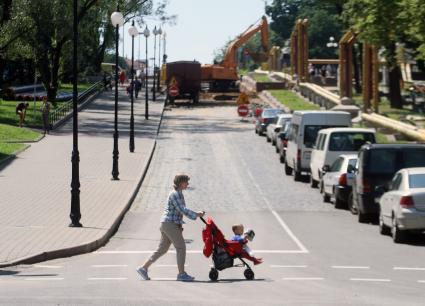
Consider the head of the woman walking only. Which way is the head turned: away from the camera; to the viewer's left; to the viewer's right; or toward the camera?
to the viewer's right

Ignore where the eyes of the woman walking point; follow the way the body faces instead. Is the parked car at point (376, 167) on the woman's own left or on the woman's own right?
on the woman's own left

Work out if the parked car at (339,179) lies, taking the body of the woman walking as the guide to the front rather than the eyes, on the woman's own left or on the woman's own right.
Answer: on the woman's own left

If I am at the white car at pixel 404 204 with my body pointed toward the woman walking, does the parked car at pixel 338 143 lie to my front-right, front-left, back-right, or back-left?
back-right

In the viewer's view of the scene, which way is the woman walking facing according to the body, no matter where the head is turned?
to the viewer's right

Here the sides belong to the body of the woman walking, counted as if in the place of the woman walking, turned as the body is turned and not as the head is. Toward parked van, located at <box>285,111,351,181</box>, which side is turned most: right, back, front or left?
left

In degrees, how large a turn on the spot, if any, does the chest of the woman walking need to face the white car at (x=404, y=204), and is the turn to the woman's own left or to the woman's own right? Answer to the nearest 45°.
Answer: approximately 45° to the woman's own left
